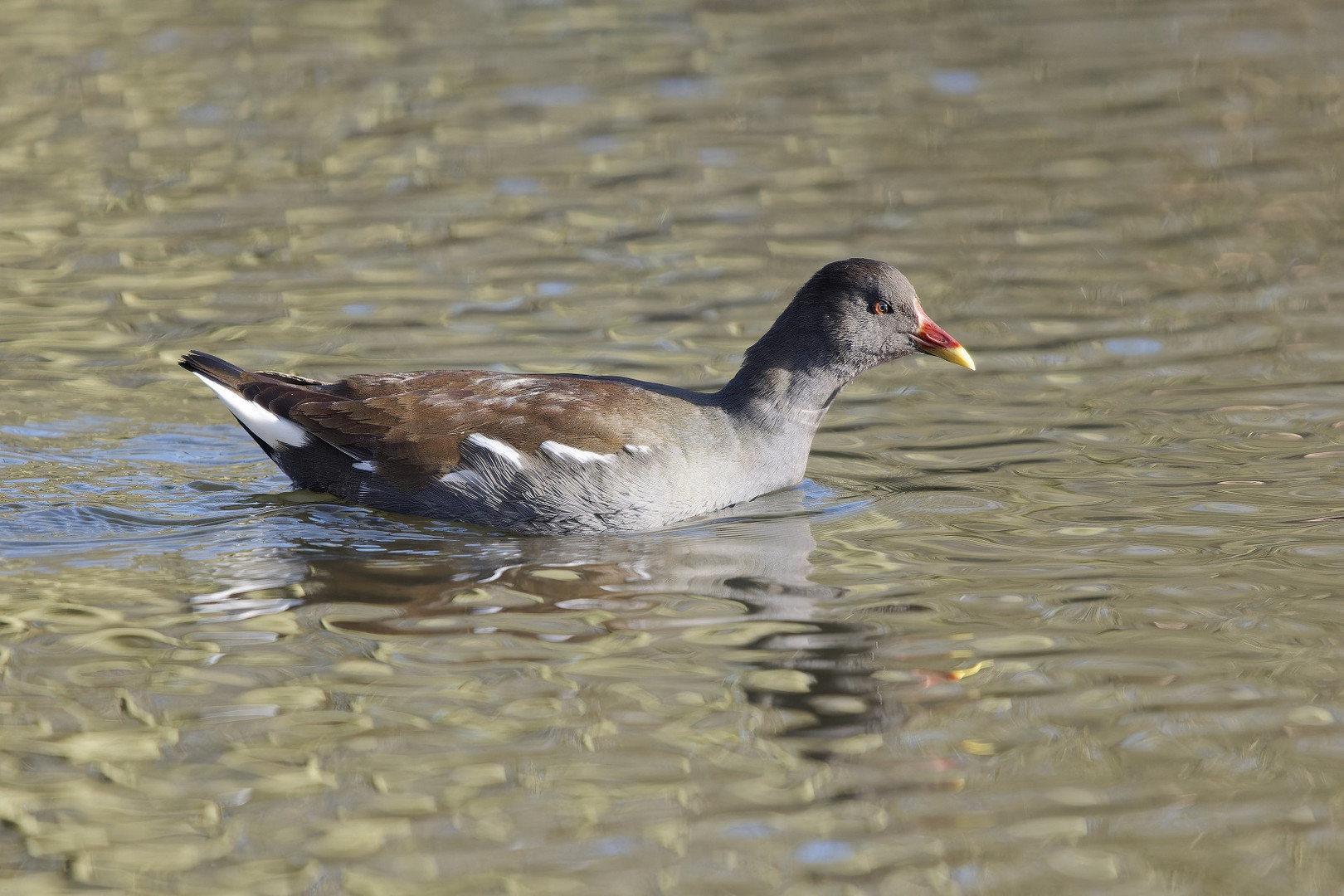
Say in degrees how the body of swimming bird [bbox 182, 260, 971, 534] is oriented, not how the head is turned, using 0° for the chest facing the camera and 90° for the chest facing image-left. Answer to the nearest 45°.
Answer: approximately 270°
